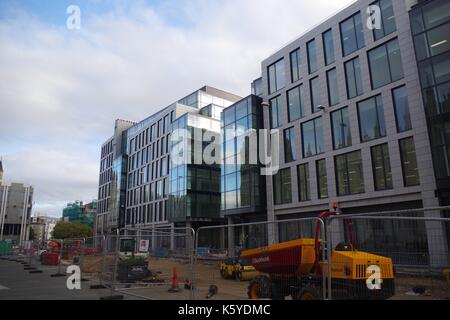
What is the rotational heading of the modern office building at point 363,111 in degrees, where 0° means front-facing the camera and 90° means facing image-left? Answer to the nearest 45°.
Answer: approximately 45°

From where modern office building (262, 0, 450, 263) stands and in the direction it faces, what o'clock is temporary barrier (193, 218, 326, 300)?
The temporary barrier is roughly at 11 o'clock from the modern office building.

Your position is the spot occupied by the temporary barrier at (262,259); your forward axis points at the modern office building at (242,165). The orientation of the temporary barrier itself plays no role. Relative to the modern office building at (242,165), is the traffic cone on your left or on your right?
left

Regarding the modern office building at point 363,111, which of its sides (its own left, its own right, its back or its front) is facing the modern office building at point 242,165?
right

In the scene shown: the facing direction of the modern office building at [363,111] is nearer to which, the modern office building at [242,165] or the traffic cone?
the traffic cone
